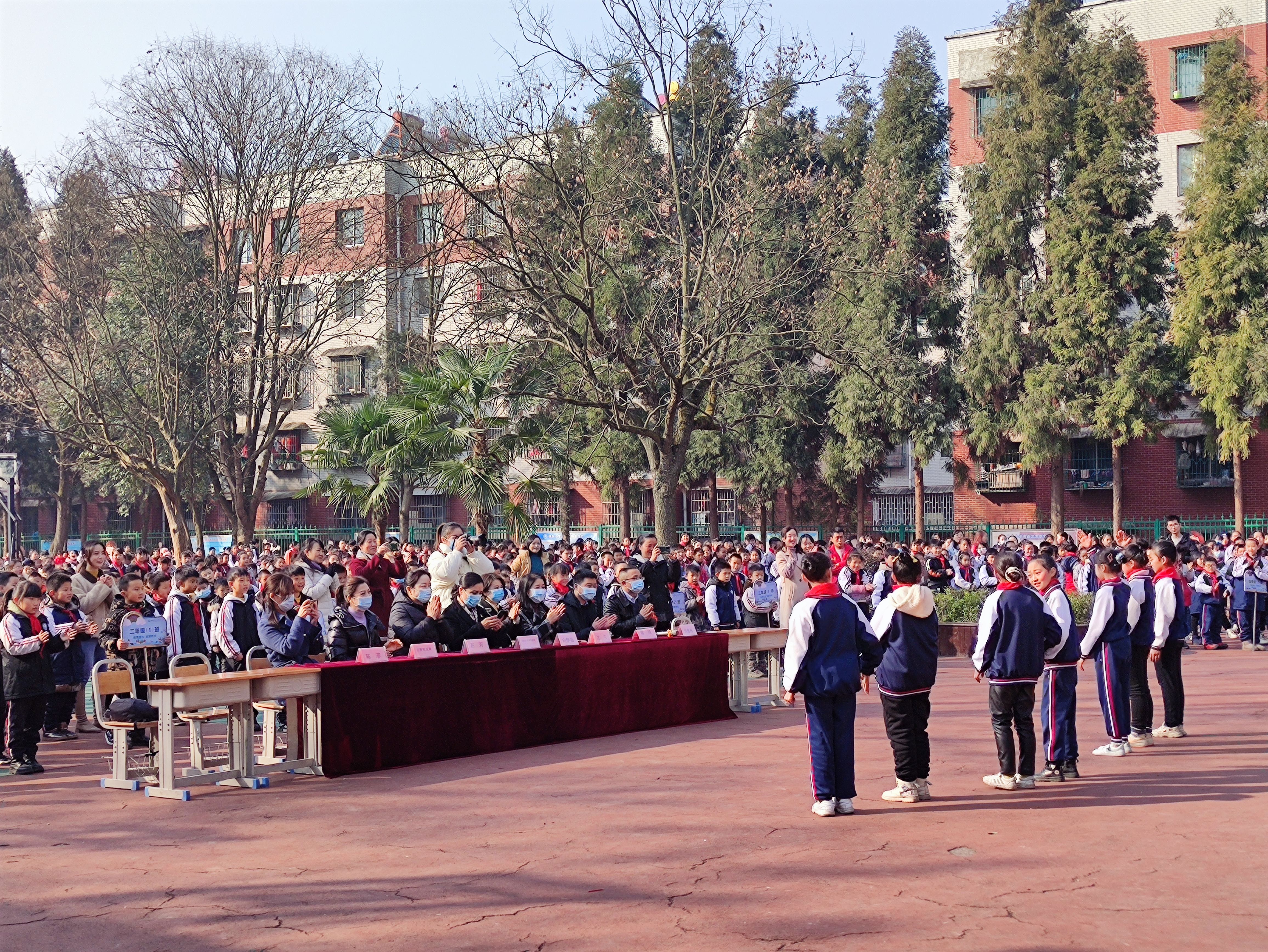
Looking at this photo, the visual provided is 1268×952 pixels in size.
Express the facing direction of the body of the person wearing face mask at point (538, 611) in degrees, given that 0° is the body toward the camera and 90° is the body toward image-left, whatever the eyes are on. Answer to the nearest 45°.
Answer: approximately 315°

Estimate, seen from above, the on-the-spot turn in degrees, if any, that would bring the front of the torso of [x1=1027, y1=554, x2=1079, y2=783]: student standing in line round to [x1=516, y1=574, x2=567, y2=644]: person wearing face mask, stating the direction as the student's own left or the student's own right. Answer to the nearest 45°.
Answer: approximately 45° to the student's own right

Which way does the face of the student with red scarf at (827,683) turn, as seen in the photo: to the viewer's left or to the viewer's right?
to the viewer's left

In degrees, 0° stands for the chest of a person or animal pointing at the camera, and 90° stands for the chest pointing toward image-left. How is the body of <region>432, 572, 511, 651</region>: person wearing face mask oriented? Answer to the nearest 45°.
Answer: approximately 315°

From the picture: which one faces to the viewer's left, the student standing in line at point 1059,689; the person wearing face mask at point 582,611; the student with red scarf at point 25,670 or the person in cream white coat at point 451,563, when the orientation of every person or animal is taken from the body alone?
the student standing in line

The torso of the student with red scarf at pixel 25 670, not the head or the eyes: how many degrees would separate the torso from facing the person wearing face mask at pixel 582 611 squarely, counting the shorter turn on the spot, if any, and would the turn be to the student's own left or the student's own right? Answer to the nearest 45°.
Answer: approximately 45° to the student's own left

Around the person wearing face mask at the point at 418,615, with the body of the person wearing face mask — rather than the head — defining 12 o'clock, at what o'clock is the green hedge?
The green hedge is roughly at 9 o'clock from the person wearing face mask.

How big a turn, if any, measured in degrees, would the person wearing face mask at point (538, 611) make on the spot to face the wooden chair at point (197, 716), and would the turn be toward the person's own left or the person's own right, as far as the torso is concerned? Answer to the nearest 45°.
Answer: approximately 90° to the person's own right

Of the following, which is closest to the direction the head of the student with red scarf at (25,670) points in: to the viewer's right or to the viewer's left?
to the viewer's right

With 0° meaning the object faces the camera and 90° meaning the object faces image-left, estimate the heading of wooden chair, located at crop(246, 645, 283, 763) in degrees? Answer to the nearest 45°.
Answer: approximately 315°

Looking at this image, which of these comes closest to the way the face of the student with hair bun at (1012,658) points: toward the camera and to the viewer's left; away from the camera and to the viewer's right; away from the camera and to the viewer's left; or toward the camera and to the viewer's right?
away from the camera and to the viewer's left
